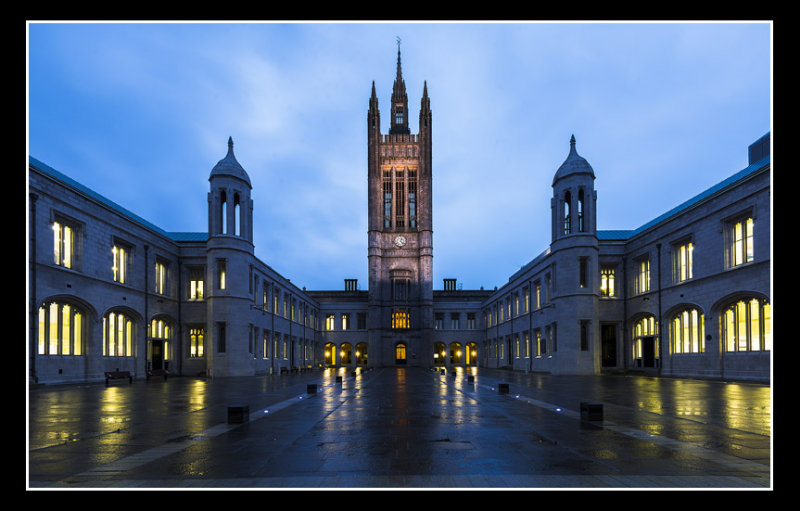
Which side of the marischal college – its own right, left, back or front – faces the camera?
front
